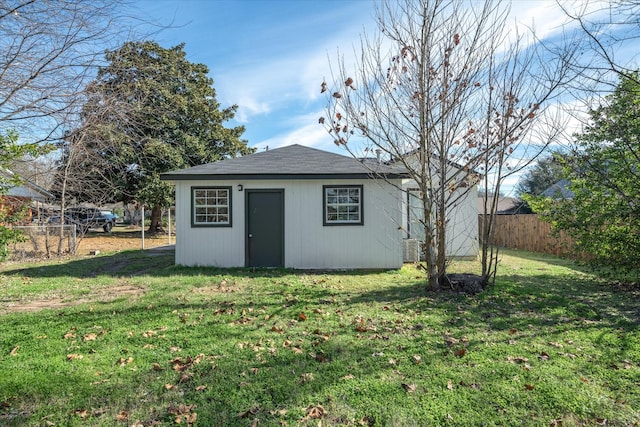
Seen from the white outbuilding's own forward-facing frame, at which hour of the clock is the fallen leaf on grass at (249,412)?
The fallen leaf on grass is roughly at 12 o'clock from the white outbuilding.

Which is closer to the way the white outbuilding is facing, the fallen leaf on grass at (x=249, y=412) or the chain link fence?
the fallen leaf on grass

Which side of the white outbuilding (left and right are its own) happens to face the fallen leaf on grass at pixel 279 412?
front

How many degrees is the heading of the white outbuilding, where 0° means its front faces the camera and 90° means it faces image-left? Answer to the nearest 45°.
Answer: approximately 0°

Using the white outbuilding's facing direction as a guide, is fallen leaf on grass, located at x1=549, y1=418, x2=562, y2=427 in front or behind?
in front

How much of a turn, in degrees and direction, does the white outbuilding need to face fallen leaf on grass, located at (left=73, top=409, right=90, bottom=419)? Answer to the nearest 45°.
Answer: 0° — it already faces it

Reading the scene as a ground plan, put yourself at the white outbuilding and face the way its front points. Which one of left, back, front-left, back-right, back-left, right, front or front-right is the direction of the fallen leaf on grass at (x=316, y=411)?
front

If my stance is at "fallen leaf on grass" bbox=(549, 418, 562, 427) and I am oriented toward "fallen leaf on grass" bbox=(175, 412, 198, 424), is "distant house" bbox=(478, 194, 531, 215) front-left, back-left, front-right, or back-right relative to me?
back-right

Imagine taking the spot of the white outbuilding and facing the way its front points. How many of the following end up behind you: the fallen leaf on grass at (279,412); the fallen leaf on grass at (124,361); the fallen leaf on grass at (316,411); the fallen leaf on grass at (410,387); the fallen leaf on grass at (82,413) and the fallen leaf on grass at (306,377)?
0

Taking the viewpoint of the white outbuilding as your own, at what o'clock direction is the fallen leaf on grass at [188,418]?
The fallen leaf on grass is roughly at 12 o'clock from the white outbuilding.

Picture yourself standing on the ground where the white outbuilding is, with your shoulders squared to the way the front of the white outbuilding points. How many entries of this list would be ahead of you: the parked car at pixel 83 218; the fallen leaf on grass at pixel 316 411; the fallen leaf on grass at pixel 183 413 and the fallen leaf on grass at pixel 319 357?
3

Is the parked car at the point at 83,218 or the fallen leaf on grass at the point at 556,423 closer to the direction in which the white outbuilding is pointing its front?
the fallen leaf on grass

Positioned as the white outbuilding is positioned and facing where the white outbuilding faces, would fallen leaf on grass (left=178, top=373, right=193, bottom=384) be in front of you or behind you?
in front

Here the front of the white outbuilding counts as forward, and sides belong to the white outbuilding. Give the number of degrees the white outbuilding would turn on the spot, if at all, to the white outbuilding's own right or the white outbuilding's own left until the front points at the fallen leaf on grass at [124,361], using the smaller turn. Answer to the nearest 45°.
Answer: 0° — it already faces it
